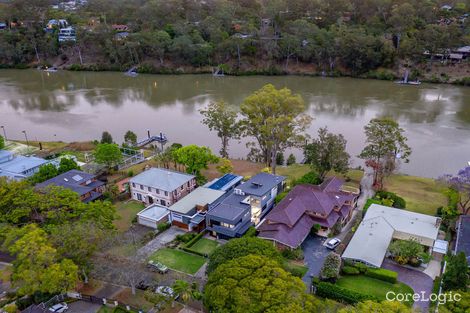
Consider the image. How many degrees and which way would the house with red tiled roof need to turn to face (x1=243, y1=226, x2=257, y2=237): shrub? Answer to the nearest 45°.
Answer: approximately 90° to its right

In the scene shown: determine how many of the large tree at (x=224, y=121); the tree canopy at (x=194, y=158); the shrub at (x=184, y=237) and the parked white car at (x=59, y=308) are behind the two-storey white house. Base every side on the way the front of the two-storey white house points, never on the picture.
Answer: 2

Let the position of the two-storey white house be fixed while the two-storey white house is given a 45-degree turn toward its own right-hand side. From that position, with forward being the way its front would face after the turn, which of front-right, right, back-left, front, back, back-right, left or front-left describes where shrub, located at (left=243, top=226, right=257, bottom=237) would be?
back-left

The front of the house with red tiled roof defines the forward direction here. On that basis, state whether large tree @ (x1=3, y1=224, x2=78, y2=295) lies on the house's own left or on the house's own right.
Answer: on the house's own right

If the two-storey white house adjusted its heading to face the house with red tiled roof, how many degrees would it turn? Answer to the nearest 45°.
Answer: approximately 90° to its left

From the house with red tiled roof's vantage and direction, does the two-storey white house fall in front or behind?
behind

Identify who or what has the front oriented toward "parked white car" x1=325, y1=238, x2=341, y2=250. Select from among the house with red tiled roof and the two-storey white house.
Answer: the house with red tiled roof

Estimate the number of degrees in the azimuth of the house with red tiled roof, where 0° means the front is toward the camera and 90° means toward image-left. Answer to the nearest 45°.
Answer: approximately 315°

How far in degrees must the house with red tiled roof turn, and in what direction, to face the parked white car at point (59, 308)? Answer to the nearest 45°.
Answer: approximately 90° to its right

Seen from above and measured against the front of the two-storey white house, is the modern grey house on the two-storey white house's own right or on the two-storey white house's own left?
on the two-storey white house's own left
